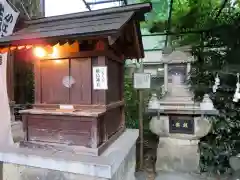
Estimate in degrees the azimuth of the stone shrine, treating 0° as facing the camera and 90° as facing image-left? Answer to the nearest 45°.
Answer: approximately 0°

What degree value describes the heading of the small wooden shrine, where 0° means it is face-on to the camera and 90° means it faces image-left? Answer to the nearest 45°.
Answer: approximately 45°

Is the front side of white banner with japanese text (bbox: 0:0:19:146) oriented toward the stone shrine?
no

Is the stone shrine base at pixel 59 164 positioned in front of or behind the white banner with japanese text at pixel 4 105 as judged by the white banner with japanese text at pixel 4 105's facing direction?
in front

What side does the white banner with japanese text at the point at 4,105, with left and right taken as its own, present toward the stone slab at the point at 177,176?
left

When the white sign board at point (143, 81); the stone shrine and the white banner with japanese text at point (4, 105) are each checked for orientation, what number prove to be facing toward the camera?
3

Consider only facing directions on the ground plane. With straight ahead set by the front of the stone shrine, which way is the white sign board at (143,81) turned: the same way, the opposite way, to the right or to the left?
the same way

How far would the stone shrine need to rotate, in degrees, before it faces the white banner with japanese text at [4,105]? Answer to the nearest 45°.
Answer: approximately 45° to its right

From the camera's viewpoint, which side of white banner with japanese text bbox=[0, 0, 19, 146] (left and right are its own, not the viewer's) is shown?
front

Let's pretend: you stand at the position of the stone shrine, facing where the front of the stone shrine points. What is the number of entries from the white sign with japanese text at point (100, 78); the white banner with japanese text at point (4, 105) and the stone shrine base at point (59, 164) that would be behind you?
0
